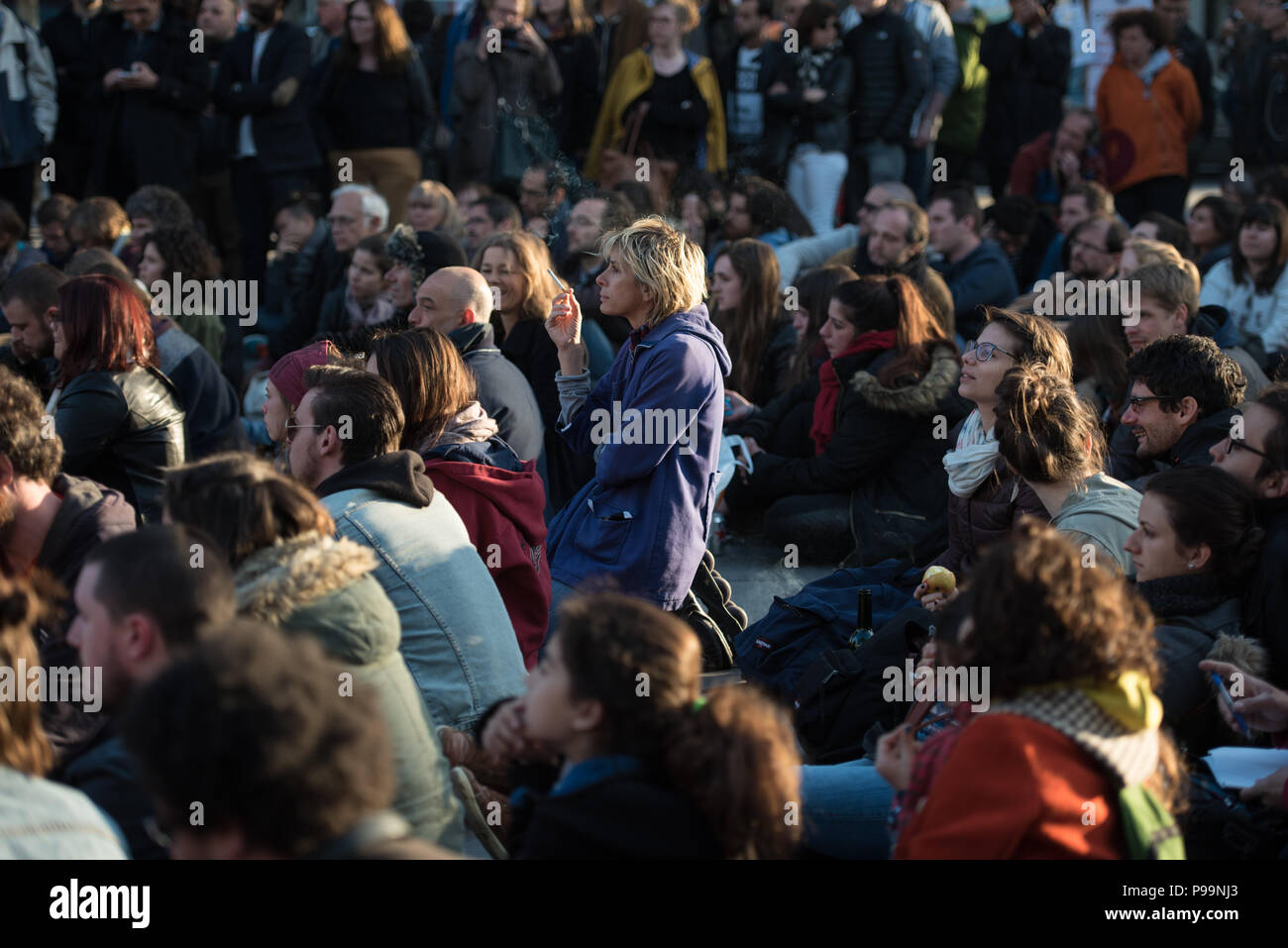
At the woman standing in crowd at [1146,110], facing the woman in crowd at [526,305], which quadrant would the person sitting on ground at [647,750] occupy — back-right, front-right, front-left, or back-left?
front-left

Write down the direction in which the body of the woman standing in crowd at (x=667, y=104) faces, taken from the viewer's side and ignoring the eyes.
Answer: toward the camera

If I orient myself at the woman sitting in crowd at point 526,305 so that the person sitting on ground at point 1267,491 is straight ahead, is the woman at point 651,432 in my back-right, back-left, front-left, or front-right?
front-right

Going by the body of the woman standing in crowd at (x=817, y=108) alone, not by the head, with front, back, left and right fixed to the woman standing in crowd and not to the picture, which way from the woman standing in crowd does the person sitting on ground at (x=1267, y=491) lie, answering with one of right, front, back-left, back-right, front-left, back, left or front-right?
front

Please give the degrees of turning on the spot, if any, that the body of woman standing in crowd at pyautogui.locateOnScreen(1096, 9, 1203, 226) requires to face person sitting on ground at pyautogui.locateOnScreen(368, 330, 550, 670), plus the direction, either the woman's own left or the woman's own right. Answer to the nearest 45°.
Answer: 0° — they already face them

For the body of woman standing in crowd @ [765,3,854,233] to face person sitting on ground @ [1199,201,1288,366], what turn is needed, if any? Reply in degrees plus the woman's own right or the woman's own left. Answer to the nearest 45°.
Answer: approximately 45° to the woman's own left

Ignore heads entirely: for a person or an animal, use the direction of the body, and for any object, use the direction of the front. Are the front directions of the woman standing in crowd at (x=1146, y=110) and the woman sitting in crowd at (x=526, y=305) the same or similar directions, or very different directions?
same or similar directions

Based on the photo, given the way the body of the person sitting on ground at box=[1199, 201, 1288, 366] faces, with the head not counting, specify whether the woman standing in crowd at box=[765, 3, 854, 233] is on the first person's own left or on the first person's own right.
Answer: on the first person's own right

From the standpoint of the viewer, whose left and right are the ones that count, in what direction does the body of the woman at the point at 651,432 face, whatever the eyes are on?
facing to the left of the viewer

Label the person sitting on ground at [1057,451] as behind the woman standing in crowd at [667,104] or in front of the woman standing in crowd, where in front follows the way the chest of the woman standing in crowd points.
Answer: in front
